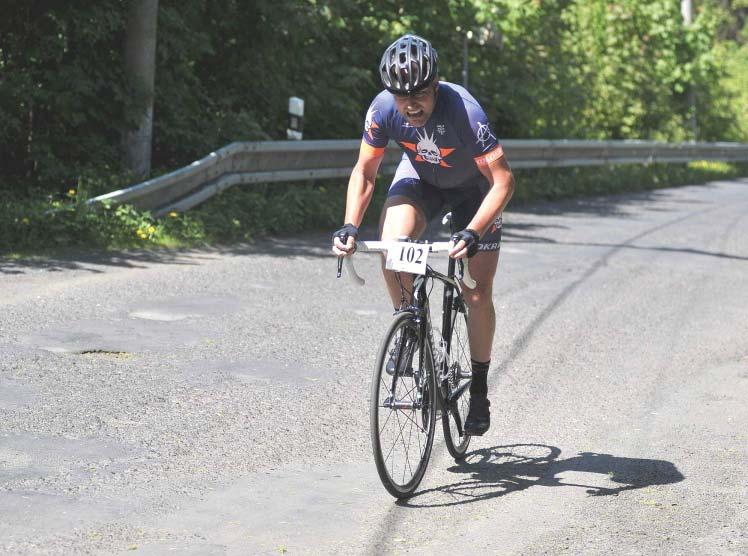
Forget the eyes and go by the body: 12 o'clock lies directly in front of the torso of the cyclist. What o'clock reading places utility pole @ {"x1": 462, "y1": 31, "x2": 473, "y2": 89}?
The utility pole is roughly at 6 o'clock from the cyclist.

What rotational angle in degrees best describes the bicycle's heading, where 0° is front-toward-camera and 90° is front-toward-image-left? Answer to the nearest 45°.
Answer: approximately 0°

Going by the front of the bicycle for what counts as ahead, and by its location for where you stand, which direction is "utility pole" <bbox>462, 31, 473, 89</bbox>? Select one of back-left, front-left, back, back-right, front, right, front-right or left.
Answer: back

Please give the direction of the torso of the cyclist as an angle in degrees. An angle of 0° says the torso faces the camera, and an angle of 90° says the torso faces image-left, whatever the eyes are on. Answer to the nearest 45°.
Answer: approximately 0°

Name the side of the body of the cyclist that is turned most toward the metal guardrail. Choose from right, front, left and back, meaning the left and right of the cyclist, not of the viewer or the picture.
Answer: back

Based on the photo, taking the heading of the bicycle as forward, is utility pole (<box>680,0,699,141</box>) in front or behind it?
behind
